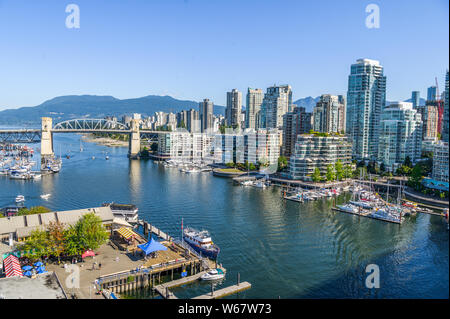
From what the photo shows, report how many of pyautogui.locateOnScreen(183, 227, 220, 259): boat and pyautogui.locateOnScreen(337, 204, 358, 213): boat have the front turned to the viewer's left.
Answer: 1

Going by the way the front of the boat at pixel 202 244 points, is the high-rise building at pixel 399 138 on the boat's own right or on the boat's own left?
on the boat's own left

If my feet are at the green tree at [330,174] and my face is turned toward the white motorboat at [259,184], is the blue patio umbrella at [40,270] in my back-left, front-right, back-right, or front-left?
front-left

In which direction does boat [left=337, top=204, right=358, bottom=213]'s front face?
to the viewer's left

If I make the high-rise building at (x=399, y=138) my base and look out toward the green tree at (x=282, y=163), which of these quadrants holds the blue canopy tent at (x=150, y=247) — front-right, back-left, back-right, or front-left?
front-left

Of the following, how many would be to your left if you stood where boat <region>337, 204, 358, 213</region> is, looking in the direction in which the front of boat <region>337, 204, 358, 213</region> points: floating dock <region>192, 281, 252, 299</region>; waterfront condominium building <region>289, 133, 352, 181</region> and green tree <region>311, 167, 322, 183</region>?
1

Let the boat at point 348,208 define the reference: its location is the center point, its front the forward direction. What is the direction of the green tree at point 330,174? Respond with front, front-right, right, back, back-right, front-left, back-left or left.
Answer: right

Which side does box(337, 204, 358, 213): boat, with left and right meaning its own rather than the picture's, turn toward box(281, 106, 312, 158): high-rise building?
right

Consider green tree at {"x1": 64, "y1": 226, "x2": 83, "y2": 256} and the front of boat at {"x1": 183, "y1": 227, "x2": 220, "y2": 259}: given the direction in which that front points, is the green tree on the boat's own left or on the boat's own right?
on the boat's own right

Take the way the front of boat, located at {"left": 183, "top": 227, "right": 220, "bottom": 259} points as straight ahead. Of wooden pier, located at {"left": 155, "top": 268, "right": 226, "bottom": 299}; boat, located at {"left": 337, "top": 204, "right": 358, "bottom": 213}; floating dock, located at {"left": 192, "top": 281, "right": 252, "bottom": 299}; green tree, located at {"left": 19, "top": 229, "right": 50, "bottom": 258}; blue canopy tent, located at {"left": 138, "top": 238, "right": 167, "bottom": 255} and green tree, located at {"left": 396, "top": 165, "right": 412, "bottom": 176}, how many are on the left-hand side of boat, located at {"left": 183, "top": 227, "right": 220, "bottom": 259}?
2

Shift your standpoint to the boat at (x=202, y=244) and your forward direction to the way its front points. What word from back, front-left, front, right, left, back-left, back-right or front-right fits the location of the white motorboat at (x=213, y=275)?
front-right

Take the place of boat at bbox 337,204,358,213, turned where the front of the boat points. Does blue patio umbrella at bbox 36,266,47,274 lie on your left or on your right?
on your left

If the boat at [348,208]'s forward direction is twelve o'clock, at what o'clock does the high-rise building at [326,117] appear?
The high-rise building is roughly at 3 o'clock from the boat.
